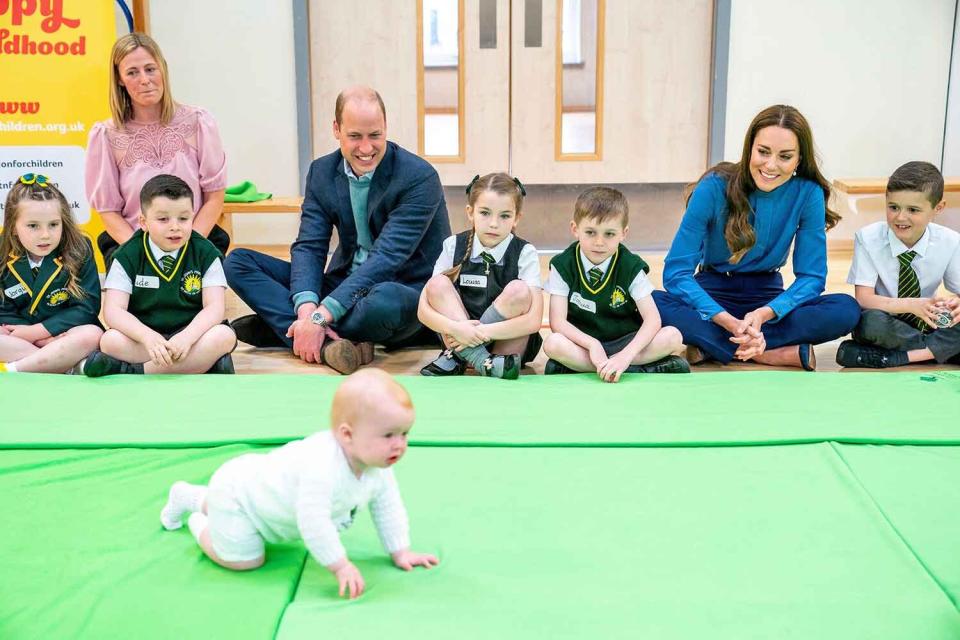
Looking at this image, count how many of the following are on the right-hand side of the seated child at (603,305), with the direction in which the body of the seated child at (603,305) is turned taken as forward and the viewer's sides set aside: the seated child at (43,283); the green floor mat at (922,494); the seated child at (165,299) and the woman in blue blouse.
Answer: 2

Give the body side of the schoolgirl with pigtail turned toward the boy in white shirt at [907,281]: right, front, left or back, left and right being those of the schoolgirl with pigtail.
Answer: left

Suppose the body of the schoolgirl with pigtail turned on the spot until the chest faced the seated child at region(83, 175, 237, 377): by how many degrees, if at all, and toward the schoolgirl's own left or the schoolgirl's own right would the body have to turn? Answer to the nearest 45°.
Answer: approximately 90° to the schoolgirl's own right

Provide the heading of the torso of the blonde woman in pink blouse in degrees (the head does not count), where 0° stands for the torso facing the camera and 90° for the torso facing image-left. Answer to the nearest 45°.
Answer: approximately 0°

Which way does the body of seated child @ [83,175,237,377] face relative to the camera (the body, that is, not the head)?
toward the camera

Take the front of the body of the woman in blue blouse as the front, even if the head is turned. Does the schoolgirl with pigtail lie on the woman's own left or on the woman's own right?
on the woman's own right

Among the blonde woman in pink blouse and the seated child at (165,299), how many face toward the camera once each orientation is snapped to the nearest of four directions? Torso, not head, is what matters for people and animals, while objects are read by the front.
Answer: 2

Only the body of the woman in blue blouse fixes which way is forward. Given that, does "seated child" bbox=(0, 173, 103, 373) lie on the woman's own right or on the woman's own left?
on the woman's own right

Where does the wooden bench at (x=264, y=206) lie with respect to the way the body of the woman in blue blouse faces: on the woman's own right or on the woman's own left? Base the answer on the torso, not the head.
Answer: on the woman's own right

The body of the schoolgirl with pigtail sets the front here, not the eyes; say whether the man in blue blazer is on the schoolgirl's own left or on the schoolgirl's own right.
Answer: on the schoolgirl's own right

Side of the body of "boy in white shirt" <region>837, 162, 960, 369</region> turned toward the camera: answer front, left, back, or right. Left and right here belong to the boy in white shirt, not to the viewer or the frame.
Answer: front

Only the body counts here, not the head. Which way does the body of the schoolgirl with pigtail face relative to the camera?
toward the camera
